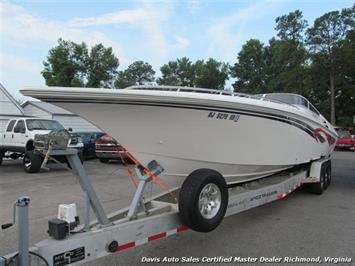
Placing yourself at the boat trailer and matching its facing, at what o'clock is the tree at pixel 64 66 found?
The tree is roughly at 4 o'clock from the boat trailer.

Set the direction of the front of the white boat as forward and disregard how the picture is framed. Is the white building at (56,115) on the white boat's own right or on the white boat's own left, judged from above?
on the white boat's own right

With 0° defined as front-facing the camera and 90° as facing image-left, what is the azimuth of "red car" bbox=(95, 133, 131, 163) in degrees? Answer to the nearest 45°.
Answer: approximately 0°

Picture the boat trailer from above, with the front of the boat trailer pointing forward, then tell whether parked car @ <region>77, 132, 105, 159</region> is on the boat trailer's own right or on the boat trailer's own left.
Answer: on the boat trailer's own right

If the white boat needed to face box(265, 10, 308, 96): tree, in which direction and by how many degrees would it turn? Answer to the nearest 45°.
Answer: approximately 135° to its right

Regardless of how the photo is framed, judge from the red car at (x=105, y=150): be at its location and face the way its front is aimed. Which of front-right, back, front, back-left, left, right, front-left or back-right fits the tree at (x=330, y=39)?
back-left

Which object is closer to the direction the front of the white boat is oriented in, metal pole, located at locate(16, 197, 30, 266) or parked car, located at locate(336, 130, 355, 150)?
the metal pole

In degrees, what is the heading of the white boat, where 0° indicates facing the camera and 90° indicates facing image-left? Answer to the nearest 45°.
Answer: approximately 45°
